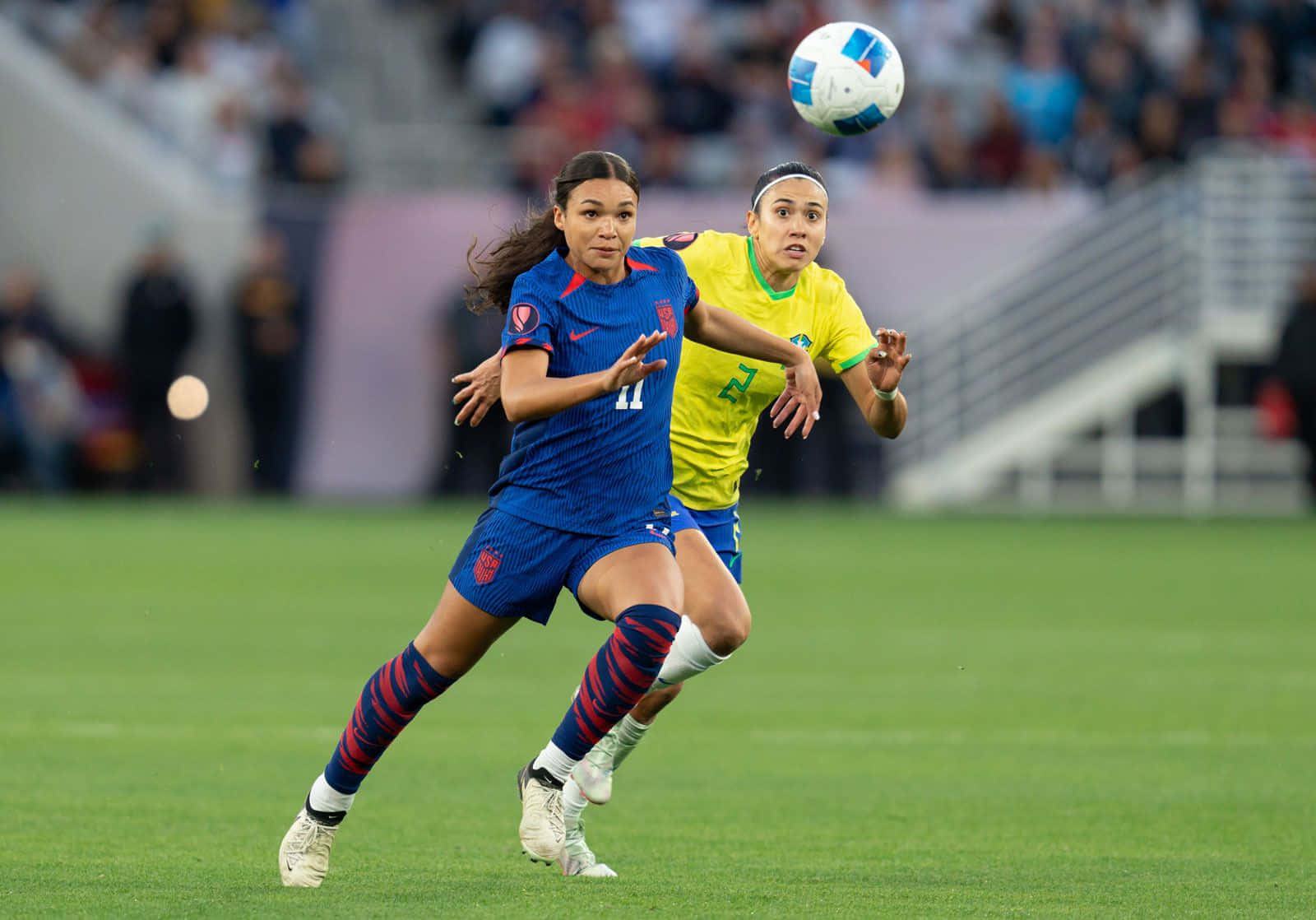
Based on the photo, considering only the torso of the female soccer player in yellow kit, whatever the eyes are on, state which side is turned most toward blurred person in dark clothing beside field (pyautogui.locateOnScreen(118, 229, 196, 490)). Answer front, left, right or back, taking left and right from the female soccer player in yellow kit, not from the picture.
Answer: back

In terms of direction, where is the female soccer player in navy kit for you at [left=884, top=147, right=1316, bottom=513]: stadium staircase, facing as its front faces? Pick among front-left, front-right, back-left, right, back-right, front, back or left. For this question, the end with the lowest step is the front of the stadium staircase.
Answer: left

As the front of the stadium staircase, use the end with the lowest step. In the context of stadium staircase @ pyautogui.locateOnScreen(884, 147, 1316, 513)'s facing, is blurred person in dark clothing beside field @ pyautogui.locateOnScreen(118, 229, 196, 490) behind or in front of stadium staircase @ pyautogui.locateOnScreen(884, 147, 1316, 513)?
in front

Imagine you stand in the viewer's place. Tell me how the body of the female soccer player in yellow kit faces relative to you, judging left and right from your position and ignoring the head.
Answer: facing the viewer and to the right of the viewer

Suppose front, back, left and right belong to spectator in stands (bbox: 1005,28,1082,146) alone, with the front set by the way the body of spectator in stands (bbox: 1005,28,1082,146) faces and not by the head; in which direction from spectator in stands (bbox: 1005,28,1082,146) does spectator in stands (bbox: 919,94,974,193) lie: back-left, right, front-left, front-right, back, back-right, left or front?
front-right

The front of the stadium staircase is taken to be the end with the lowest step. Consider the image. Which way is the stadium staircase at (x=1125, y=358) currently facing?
to the viewer's left

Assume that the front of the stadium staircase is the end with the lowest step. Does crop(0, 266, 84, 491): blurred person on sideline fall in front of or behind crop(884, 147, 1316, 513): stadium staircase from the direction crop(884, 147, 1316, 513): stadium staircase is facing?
in front

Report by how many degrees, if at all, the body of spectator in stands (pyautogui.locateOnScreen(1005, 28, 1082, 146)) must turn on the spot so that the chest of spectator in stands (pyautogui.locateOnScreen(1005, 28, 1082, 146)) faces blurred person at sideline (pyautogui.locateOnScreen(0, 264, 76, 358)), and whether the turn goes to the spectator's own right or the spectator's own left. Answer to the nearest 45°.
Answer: approximately 90° to the spectator's own right

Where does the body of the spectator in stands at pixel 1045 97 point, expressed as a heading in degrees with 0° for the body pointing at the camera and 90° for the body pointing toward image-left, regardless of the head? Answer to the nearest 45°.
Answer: approximately 0°
